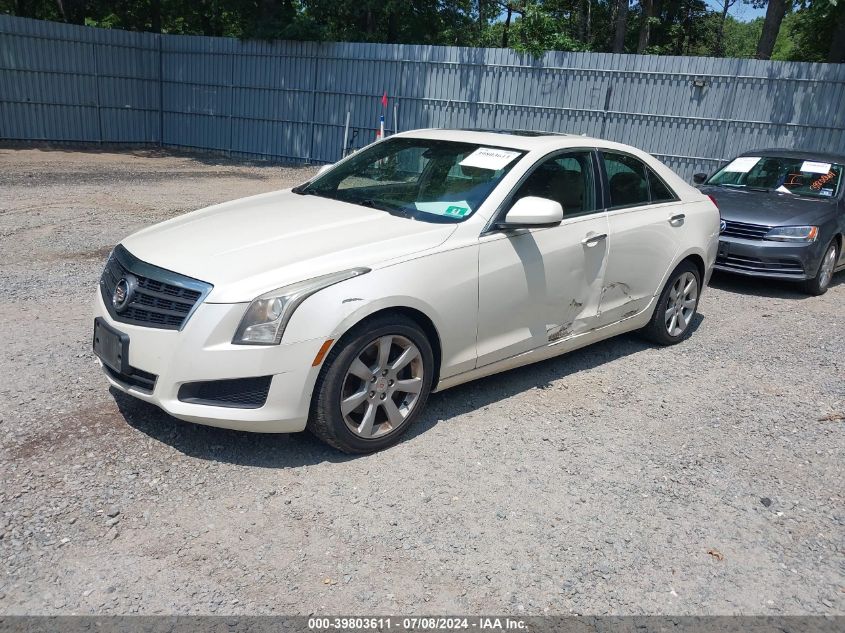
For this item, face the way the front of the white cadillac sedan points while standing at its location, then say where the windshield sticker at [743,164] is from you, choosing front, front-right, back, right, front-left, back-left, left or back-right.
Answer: back

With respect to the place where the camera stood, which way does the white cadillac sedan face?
facing the viewer and to the left of the viewer

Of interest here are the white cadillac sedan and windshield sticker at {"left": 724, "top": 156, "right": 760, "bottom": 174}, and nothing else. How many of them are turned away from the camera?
0

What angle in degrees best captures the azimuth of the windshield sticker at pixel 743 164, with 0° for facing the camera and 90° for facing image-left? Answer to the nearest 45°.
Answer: approximately 45°

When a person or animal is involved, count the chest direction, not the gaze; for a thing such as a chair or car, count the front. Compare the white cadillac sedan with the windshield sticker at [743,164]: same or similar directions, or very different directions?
same or similar directions

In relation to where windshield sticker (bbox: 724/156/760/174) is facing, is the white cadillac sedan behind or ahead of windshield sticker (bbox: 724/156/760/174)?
ahead
